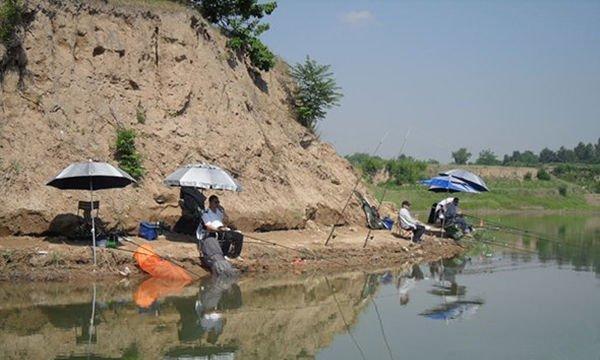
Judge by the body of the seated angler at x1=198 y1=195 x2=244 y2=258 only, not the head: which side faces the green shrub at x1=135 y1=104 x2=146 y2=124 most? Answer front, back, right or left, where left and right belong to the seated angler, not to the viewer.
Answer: back

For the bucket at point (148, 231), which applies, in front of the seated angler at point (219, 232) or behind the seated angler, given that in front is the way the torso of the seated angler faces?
behind

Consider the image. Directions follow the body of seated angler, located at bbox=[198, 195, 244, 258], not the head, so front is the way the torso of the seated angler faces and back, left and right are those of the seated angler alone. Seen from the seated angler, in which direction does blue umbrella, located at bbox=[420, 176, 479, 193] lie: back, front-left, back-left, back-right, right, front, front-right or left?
left

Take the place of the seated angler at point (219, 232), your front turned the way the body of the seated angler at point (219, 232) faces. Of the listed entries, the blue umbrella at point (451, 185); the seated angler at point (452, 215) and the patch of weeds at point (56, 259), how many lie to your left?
2

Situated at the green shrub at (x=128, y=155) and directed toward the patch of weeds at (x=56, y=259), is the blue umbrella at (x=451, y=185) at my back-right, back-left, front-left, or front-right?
back-left

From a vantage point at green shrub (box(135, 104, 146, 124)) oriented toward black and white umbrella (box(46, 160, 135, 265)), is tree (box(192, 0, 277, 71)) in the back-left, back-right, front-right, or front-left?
back-left

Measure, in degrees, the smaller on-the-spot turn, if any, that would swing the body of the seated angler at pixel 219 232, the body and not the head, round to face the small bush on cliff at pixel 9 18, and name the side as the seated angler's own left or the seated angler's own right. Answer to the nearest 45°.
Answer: approximately 135° to the seated angler's own right

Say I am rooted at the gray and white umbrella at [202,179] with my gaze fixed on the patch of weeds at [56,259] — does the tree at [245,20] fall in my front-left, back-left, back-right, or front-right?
back-right

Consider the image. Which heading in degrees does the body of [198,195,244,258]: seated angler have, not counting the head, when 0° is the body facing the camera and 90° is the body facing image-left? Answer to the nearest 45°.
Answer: approximately 315°

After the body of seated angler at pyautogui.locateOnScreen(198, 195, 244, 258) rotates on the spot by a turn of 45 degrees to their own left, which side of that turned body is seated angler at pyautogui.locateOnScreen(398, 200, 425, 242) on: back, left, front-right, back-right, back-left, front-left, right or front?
front-left
